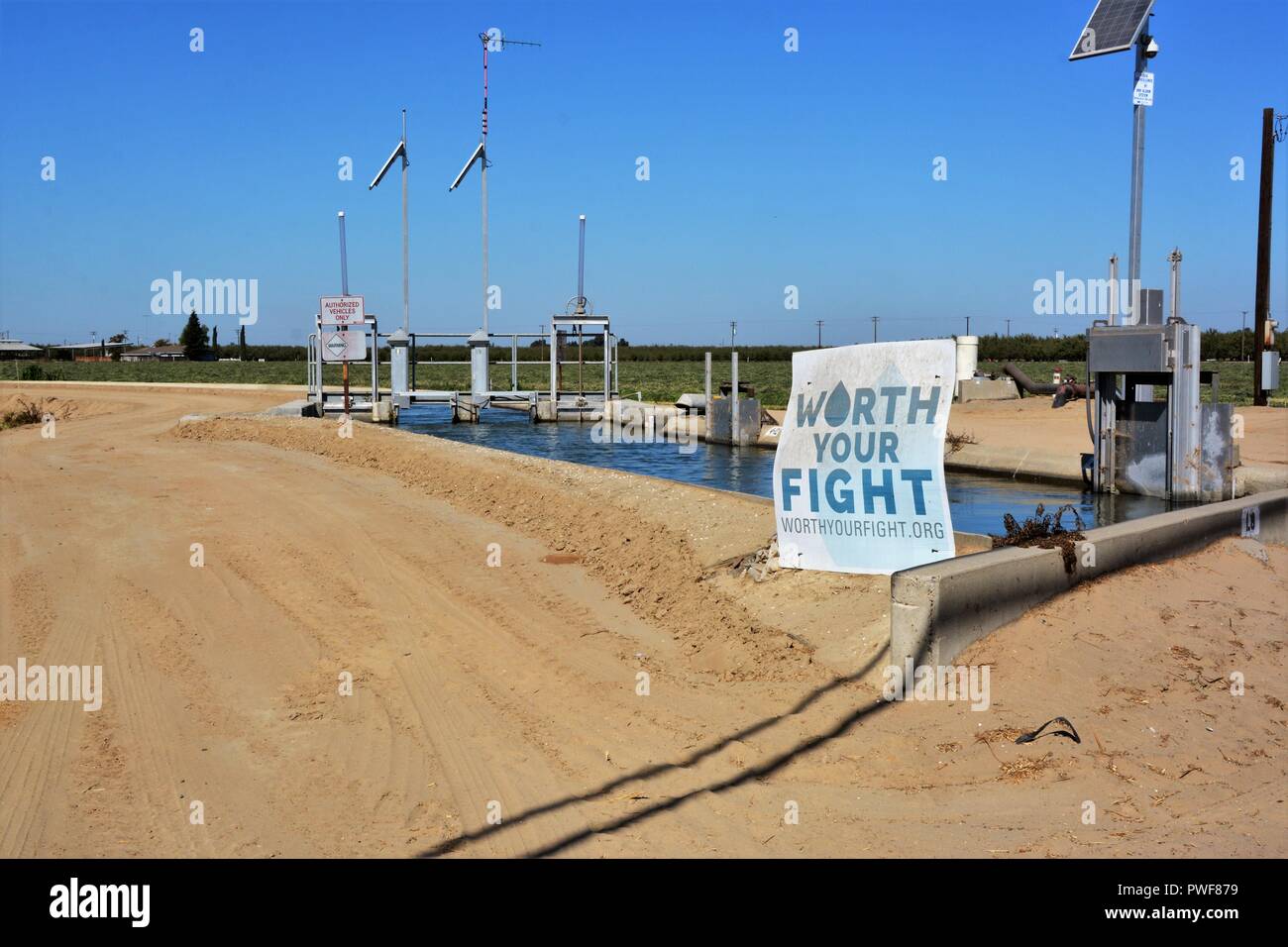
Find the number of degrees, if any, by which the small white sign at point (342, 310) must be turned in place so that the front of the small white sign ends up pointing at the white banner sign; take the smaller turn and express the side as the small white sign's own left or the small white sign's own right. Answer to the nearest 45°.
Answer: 0° — it already faces it

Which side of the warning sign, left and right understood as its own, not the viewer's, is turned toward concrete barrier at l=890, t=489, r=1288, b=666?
front

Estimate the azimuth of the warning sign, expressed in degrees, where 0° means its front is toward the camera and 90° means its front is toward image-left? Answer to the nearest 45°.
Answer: approximately 0°

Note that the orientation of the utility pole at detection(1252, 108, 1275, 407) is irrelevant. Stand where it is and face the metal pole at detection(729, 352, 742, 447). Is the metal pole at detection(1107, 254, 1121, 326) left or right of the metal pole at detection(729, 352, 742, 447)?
left

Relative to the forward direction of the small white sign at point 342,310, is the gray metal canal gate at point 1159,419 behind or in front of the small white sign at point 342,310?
in front

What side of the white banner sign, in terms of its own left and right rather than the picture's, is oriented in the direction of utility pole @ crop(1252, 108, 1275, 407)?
back

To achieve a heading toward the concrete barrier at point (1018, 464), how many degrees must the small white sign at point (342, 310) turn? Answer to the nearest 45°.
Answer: approximately 45° to its left

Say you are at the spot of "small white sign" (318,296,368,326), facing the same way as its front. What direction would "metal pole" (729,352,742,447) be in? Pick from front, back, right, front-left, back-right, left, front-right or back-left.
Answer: front-left

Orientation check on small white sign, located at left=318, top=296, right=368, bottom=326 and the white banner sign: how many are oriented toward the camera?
2
